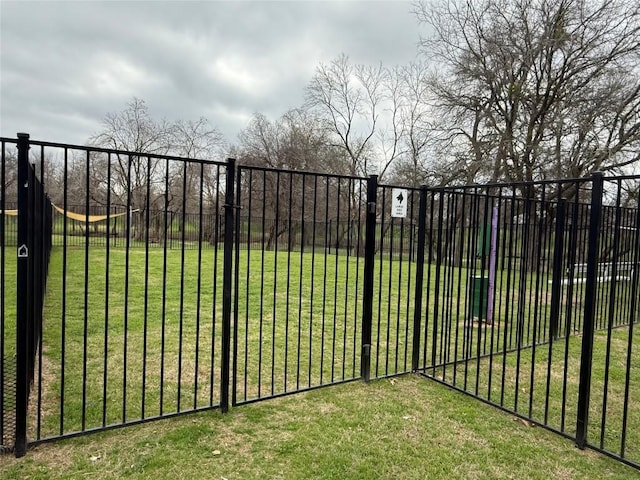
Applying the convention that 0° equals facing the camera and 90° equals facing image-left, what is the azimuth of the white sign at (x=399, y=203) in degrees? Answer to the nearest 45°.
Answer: approximately 0°

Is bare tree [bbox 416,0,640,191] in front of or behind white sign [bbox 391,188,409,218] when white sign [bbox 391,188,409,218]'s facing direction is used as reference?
behind
